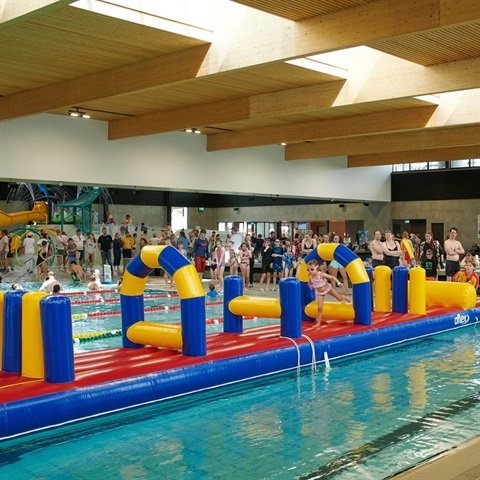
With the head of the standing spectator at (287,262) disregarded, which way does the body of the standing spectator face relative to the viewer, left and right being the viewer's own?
facing the viewer

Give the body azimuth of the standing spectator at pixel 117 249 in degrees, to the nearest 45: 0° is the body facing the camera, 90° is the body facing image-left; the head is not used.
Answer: approximately 0°

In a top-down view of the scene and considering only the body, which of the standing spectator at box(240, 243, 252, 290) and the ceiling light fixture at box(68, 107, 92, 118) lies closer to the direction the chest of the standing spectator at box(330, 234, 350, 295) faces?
the ceiling light fixture

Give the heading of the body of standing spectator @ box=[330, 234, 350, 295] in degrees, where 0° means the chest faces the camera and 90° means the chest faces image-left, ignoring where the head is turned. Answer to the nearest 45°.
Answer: approximately 0°

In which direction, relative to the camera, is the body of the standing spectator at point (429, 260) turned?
toward the camera

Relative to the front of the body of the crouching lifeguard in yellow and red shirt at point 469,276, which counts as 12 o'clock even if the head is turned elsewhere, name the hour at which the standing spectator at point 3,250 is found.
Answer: the standing spectator at point 3,250 is roughly at 2 o'clock from the crouching lifeguard in yellow and red shirt at point 469,276.

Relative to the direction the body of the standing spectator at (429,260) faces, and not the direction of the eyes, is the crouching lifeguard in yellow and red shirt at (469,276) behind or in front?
in front
